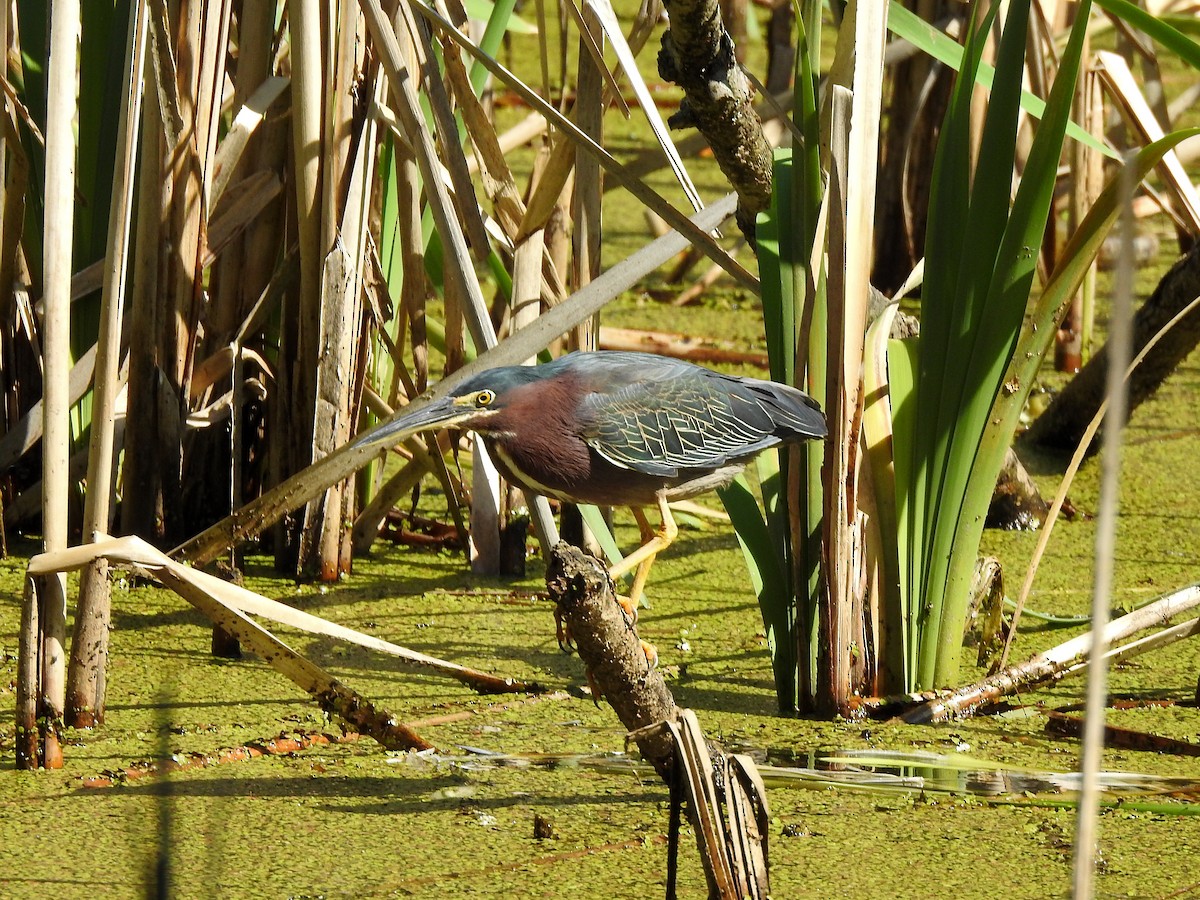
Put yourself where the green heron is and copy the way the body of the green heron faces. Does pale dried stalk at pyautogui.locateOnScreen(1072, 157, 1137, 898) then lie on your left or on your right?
on your left

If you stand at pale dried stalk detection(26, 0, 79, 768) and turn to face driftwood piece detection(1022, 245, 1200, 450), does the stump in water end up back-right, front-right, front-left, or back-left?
front-right

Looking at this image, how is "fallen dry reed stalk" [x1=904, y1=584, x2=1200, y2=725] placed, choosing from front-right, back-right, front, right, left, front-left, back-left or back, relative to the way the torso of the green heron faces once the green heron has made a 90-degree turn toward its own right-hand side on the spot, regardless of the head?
right

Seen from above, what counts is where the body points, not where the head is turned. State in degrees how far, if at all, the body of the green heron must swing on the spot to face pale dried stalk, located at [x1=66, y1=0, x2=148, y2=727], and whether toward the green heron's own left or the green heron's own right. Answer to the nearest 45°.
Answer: approximately 45° to the green heron's own left

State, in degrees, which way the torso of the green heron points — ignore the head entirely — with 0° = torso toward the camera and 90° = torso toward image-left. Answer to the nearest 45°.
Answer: approximately 90°

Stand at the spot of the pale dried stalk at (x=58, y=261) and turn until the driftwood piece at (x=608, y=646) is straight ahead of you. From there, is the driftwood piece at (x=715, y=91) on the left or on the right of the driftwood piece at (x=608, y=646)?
left

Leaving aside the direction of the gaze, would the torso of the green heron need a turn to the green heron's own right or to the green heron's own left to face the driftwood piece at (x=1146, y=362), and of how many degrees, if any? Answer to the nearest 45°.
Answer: approximately 135° to the green heron's own right
